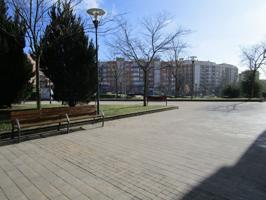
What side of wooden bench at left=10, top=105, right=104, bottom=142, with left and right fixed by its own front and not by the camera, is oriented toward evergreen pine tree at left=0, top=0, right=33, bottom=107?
back

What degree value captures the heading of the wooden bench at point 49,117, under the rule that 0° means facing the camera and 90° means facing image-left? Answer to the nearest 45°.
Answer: approximately 315°

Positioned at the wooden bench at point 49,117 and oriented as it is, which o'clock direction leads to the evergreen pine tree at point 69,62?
The evergreen pine tree is roughly at 8 o'clock from the wooden bench.
